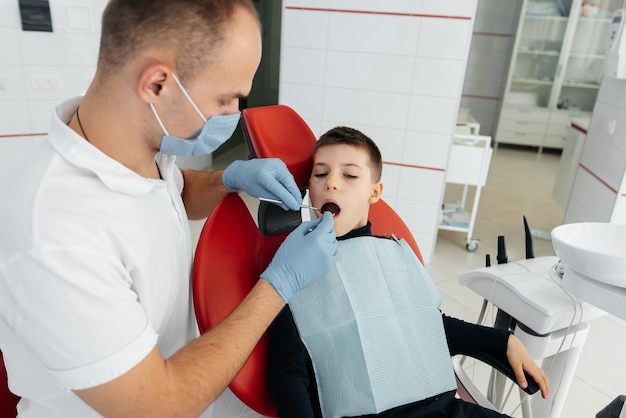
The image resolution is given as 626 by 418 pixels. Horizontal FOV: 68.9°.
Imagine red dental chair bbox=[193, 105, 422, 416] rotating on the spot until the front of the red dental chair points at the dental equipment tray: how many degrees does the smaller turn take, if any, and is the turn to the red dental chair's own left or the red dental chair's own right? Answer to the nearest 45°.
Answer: approximately 45° to the red dental chair's own left

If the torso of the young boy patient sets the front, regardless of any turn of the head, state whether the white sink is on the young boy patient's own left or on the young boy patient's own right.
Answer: on the young boy patient's own left

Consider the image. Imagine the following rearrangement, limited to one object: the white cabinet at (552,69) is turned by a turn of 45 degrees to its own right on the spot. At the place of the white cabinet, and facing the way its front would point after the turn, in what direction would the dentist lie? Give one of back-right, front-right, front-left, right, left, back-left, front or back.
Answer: front-left

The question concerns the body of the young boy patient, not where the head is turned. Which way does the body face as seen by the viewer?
toward the camera

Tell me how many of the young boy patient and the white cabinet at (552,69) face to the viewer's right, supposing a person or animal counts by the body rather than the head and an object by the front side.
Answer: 0

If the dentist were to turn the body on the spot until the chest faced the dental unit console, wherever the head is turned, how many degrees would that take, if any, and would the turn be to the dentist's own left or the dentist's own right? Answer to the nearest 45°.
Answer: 0° — they already face it

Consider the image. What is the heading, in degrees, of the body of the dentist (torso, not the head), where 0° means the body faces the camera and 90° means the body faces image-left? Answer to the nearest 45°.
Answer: approximately 270°

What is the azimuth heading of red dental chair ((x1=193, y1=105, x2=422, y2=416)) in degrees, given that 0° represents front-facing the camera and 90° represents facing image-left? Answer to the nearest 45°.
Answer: approximately 315°

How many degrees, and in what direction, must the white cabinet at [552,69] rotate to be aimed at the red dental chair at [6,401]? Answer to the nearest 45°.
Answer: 0° — it already faces it

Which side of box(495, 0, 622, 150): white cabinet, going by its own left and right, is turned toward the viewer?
front

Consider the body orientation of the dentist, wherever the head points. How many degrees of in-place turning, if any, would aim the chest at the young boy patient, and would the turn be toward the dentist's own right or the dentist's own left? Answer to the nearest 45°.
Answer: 0° — they already face them
